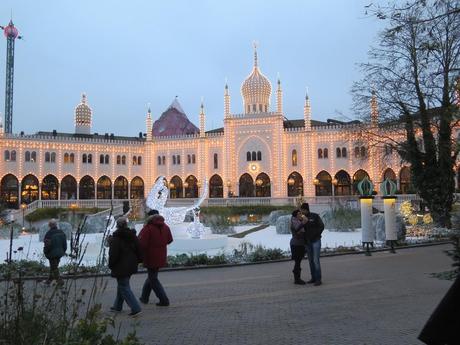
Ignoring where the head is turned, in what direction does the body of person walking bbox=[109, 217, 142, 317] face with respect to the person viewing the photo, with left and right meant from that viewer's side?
facing away from the viewer and to the left of the viewer

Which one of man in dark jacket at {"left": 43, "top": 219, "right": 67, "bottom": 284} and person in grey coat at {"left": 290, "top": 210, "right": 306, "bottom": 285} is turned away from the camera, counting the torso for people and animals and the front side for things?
the man in dark jacket

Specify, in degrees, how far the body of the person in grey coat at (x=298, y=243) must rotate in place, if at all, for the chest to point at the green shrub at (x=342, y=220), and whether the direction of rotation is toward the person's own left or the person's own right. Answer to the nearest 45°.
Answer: approximately 90° to the person's own left

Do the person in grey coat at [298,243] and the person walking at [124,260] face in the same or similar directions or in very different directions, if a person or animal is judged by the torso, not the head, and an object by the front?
very different directions

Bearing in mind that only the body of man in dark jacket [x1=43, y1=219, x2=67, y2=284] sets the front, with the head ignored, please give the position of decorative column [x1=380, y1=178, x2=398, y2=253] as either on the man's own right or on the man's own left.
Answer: on the man's own right

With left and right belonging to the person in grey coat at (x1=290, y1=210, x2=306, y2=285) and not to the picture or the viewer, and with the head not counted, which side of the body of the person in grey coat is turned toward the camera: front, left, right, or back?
right

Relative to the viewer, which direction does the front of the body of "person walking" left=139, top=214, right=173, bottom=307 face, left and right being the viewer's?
facing away from the viewer and to the left of the viewer

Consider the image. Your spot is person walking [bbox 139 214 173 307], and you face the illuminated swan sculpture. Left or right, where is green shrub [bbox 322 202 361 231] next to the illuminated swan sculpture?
right

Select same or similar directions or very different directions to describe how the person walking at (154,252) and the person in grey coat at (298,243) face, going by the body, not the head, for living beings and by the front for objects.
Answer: very different directions
